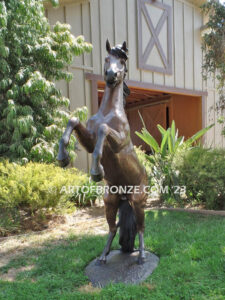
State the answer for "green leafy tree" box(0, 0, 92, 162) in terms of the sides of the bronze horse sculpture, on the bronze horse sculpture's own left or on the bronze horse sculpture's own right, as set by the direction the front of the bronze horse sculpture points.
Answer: on the bronze horse sculpture's own right

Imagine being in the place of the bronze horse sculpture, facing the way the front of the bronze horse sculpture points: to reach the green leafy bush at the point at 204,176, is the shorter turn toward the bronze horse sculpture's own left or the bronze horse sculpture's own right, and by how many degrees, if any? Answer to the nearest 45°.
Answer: approximately 180°

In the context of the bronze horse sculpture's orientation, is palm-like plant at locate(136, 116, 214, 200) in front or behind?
behind

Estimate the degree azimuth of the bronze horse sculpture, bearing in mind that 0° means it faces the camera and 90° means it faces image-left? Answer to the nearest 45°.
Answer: approximately 45°

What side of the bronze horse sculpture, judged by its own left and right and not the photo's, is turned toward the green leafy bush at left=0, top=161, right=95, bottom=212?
right

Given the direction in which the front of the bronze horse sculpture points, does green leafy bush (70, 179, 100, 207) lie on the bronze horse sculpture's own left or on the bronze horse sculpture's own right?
on the bronze horse sculpture's own right
